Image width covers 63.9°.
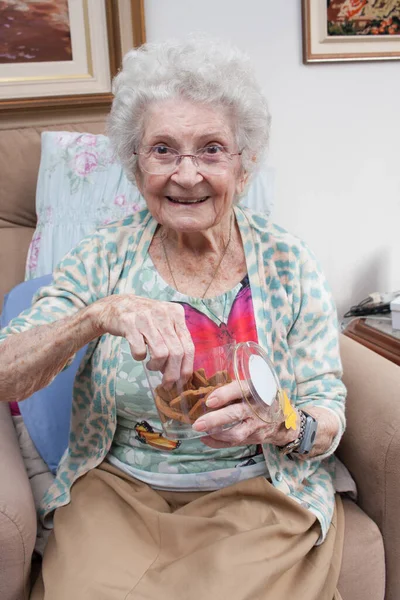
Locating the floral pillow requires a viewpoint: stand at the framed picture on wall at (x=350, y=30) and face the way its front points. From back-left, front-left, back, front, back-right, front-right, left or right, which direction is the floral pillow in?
front-right

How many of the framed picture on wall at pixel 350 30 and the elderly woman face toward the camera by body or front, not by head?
2

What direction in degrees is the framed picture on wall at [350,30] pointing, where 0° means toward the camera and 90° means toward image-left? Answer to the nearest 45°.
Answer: approximately 0°

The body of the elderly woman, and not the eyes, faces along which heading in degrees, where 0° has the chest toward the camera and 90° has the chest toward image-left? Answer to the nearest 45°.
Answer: approximately 0°
